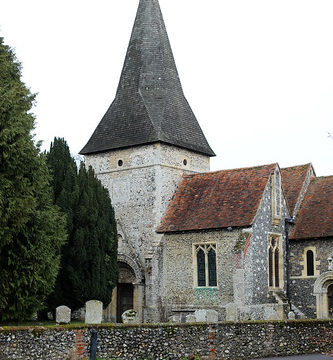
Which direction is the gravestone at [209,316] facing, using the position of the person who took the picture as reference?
facing the viewer

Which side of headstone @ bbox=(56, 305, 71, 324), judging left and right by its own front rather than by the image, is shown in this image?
front

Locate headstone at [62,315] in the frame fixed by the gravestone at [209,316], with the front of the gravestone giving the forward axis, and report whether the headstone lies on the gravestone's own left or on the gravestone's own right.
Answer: on the gravestone's own right

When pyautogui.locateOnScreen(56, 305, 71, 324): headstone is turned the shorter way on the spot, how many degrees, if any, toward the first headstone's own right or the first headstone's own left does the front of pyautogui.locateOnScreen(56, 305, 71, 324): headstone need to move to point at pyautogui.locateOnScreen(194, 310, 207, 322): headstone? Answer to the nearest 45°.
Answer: approximately 90° to the first headstone's own left

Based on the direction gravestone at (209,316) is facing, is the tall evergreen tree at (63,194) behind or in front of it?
behind

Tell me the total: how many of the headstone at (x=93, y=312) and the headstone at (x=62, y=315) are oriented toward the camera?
2

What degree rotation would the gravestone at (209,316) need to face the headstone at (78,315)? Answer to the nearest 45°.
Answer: approximately 135° to its right

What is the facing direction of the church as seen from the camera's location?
facing the viewer and to the left of the viewer

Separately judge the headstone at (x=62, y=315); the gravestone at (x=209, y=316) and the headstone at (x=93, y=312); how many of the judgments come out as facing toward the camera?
3

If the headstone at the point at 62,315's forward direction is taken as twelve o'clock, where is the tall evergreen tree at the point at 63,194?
The tall evergreen tree is roughly at 6 o'clock from the headstone.

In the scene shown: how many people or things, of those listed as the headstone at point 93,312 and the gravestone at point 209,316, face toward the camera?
2
